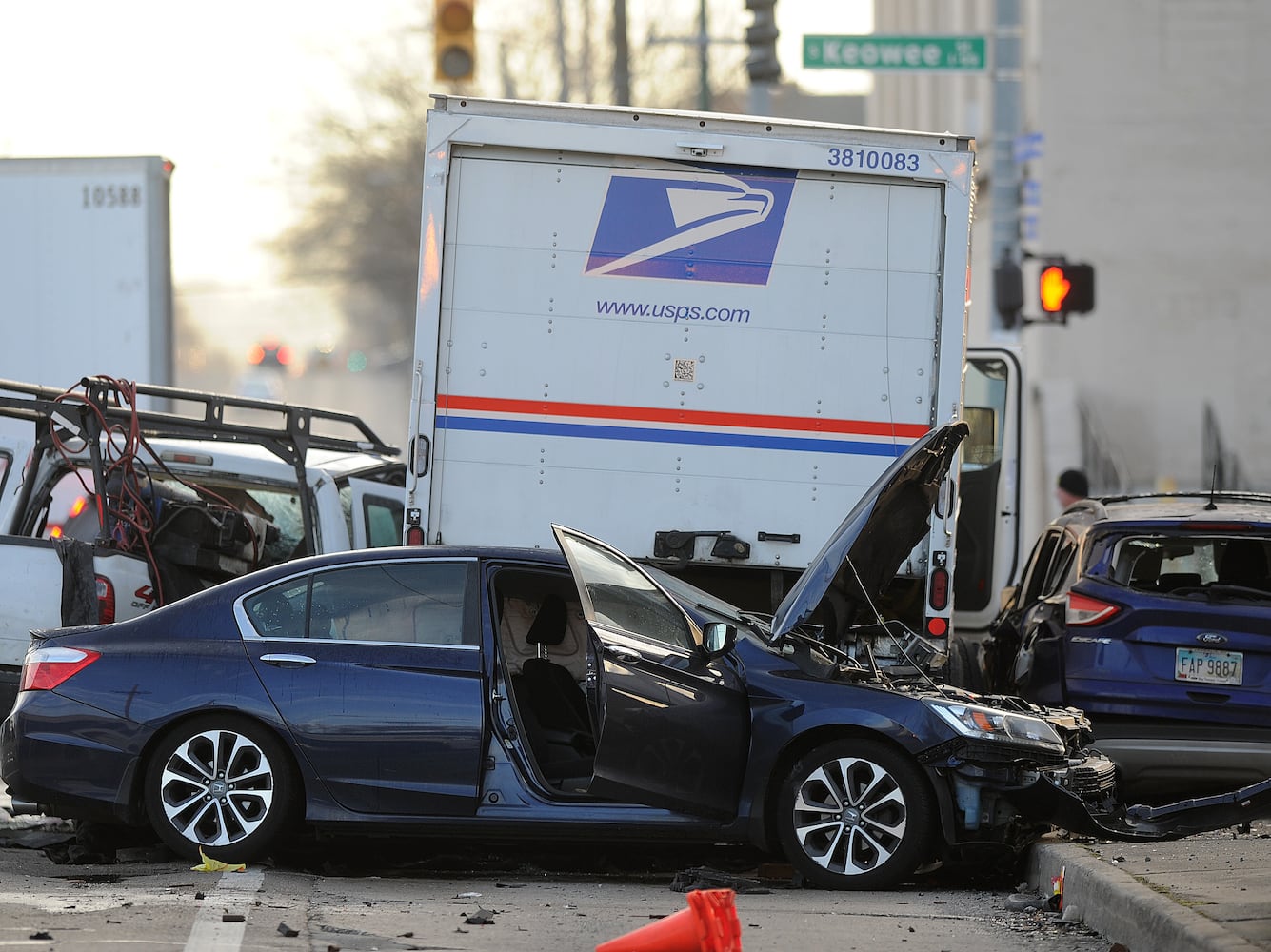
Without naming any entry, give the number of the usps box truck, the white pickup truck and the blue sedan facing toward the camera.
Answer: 0

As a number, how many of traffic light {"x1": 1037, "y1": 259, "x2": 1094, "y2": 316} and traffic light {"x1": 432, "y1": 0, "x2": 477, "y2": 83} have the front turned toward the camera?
2

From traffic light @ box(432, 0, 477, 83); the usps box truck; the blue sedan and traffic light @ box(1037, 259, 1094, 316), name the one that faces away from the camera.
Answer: the usps box truck

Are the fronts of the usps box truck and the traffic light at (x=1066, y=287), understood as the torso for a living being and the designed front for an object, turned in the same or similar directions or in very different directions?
very different directions

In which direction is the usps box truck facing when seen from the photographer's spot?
facing away from the viewer

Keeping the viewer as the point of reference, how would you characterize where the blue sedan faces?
facing to the right of the viewer

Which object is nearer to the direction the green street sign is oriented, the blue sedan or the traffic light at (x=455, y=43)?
the blue sedan

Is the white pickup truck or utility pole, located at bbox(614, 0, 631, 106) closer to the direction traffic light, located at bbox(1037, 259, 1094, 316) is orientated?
the white pickup truck

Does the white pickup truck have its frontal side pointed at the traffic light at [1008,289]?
yes

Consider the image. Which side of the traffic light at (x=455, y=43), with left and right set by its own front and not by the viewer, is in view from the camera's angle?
front

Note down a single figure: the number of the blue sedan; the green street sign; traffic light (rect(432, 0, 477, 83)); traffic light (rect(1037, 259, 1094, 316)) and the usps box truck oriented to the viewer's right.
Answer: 1

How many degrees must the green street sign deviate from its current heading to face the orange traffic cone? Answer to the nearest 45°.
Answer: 0° — it already faces it

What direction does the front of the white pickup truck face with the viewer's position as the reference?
facing away from the viewer and to the right of the viewer

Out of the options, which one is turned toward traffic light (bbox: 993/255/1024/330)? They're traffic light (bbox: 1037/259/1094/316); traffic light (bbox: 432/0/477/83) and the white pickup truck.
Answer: the white pickup truck

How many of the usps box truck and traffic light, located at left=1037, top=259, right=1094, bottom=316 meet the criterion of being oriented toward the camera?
1

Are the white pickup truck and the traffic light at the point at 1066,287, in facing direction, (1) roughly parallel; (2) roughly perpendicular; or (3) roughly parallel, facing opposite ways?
roughly parallel, facing opposite ways

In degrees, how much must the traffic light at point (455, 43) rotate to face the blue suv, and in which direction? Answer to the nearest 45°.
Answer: approximately 45° to its left

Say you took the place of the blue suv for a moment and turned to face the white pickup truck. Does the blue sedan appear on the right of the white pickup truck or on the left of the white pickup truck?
left
